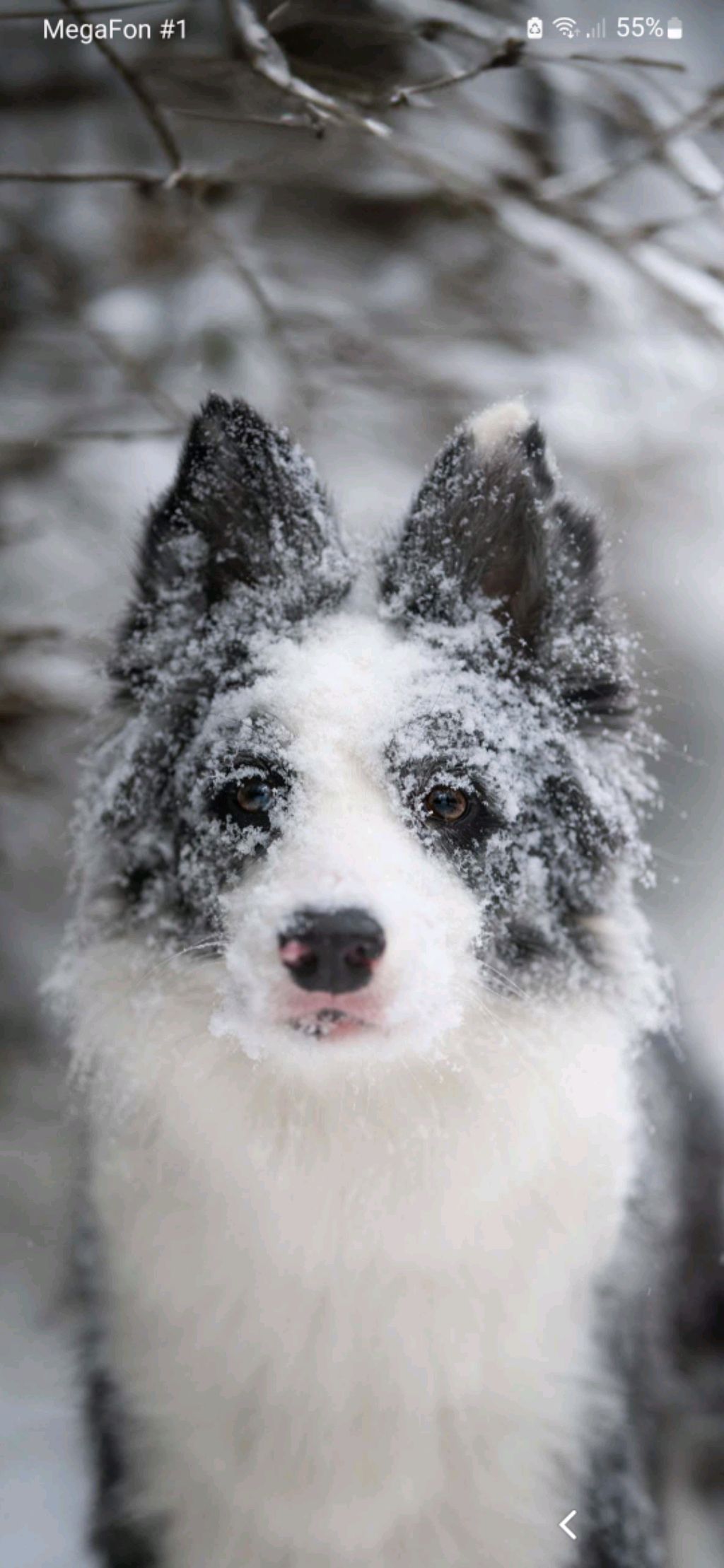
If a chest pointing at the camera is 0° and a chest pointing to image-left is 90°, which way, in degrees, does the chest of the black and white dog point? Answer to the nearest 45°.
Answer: approximately 0°
